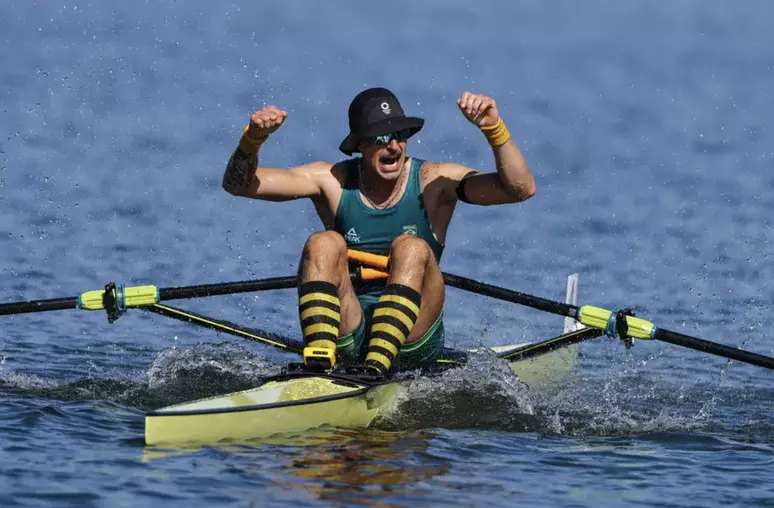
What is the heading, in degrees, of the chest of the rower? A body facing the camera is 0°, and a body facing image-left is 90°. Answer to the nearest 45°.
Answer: approximately 0°

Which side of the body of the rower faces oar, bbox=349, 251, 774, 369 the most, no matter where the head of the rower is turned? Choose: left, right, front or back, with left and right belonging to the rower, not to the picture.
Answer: left
